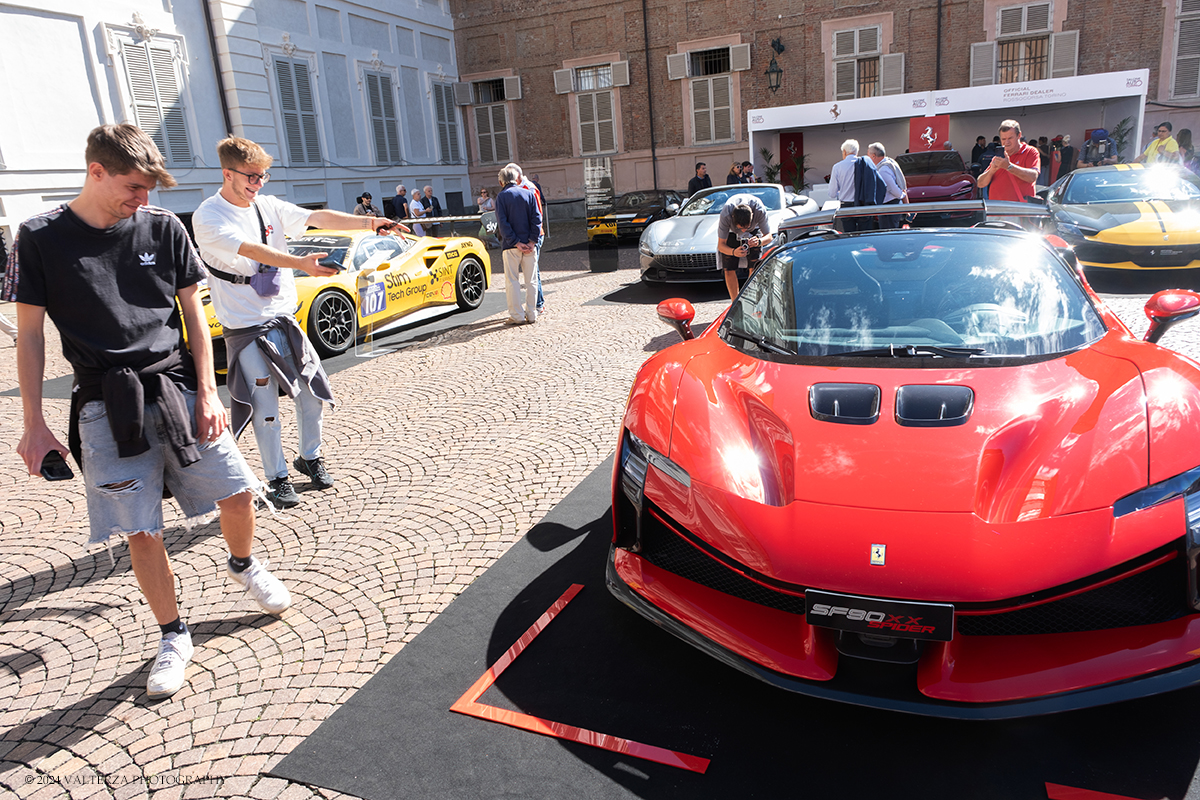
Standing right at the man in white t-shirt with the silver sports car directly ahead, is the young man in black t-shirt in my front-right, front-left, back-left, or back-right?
back-right

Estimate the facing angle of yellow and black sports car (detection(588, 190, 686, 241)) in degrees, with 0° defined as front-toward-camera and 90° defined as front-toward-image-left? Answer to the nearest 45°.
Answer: approximately 45°

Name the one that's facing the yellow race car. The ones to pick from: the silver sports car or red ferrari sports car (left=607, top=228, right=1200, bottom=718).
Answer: the silver sports car

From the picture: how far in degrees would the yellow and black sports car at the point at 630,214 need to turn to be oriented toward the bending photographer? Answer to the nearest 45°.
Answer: approximately 45° to its left

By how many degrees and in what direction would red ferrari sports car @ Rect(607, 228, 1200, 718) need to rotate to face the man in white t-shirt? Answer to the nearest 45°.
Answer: approximately 90° to its right

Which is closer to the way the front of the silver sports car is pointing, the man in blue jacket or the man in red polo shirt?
the man in blue jacket

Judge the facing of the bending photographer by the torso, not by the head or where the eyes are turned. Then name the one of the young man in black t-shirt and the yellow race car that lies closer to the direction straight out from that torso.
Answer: the young man in black t-shirt

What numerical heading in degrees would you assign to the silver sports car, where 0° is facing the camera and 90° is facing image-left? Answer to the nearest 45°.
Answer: approximately 45°
